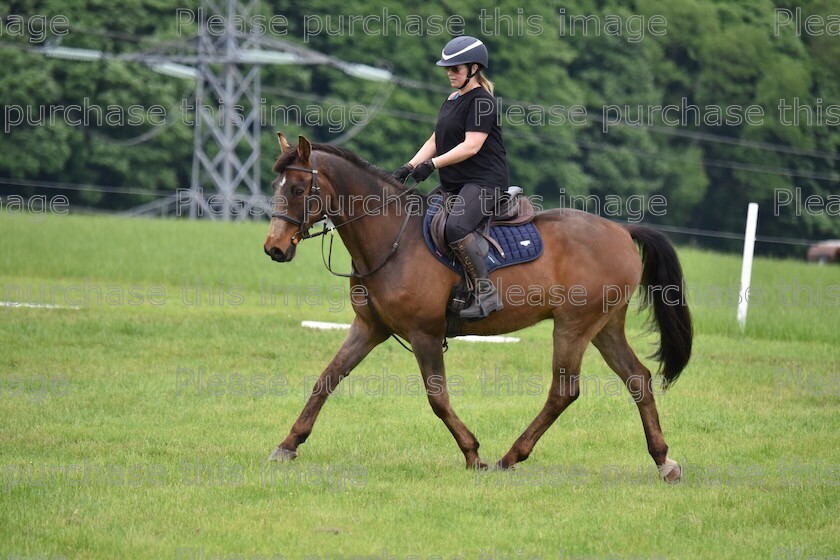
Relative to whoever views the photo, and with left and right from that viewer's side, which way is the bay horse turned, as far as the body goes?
facing to the left of the viewer
